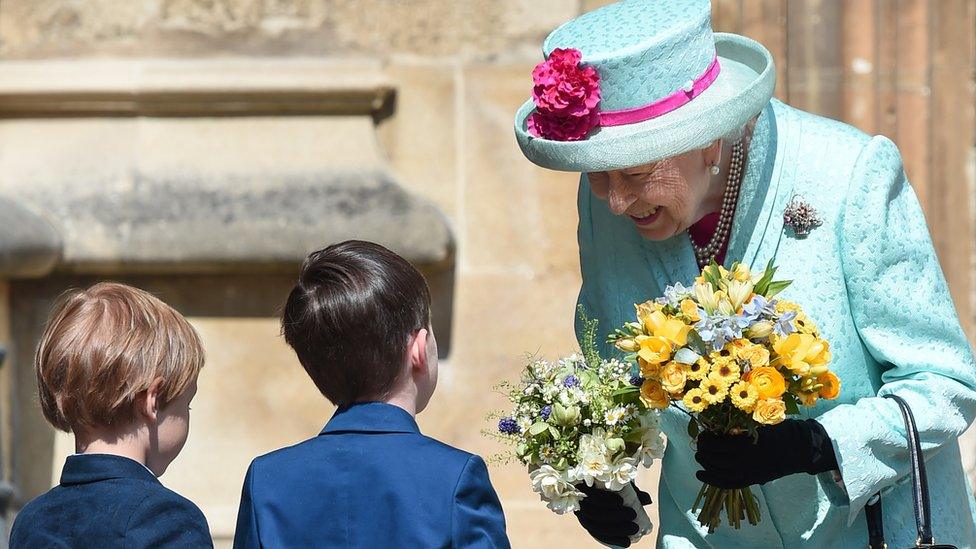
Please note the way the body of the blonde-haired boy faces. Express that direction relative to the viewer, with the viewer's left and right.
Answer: facing away from the viewer and to the right of the viewer

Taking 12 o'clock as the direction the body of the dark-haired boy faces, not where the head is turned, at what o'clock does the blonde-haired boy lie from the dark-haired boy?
The blonde-haired boy is roughly at 8 o'clock from the dark-haired boy.

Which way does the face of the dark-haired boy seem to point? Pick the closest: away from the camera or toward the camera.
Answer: away from the camera

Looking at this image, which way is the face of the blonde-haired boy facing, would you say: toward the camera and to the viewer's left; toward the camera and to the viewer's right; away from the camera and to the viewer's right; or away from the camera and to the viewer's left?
away from the camera and to the viewer's right

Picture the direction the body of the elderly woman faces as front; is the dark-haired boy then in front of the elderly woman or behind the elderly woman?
in front

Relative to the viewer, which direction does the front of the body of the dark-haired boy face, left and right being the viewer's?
facing away from the viewer and to the right of the viewer

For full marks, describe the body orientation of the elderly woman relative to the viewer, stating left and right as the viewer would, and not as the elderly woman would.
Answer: facing the viewer and to the left of the viewer

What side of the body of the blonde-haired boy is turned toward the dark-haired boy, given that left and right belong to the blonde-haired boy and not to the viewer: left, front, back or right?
right

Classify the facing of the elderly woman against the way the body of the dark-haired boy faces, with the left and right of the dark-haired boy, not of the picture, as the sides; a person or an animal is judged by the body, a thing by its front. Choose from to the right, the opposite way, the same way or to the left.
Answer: the opposite way

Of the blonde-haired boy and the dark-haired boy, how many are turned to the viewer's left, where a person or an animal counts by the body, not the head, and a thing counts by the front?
0

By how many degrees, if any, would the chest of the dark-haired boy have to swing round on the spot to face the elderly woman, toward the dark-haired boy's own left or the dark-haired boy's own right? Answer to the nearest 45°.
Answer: approximately 45° to the dark-haired boy's own right

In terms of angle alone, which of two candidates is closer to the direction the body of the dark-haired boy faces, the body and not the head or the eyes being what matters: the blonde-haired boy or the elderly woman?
the elderly woman

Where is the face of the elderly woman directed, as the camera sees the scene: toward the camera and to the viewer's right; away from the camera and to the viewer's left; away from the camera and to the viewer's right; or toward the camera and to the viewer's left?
toward the camera and to the viewer's left

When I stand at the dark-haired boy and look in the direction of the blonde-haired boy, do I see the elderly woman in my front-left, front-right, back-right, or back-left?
back-right
